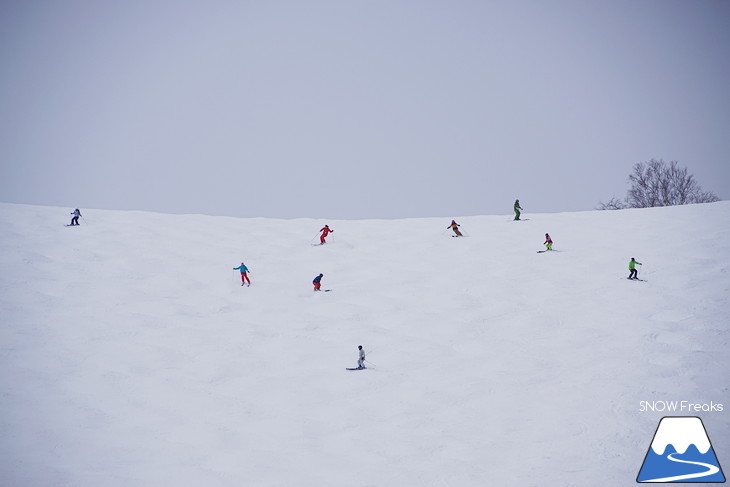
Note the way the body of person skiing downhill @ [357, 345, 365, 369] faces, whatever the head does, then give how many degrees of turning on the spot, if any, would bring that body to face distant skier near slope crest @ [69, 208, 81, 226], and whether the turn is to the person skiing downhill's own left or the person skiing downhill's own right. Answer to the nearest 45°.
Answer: approximately 90° to the person skiing downhill's own right

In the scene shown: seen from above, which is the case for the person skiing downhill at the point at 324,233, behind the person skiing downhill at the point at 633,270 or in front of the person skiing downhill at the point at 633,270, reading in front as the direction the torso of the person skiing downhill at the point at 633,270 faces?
behind

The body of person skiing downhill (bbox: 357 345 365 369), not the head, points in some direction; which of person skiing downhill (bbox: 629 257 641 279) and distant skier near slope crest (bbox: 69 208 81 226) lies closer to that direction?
the distant skier near slope crest

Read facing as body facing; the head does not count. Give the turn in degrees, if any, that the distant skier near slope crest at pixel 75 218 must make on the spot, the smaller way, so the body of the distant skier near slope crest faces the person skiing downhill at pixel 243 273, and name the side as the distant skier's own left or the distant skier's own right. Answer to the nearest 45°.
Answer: approximately 90° to the distant skier's own left

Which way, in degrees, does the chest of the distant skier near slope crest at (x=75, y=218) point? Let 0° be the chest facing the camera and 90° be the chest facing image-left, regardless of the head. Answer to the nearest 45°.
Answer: approximately 45°

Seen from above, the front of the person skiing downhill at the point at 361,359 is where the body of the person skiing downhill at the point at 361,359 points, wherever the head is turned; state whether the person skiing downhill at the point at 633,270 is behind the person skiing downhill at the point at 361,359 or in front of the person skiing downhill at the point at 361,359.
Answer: behind

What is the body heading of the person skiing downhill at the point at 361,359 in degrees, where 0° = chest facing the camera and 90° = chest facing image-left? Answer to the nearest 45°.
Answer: approximately 45°
